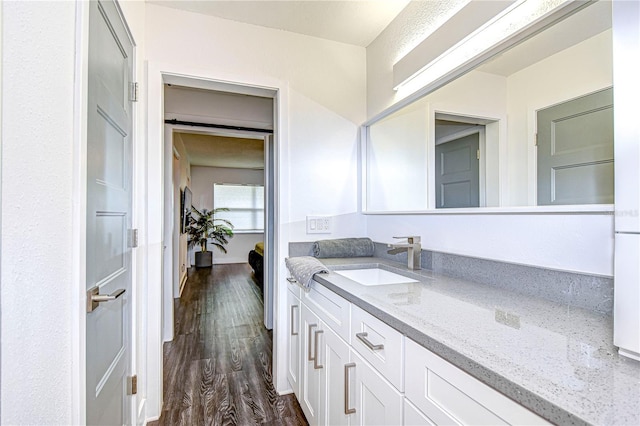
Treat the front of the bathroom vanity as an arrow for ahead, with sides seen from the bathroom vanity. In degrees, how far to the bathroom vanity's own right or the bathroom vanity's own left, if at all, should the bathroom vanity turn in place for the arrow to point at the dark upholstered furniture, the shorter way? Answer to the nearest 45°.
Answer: approximately 90° to the bathroom vanity's own right

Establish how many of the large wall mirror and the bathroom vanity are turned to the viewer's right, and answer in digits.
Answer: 0

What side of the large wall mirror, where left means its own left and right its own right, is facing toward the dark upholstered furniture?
right

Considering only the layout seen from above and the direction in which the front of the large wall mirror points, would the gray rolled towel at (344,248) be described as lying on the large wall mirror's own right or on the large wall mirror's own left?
on the large wall mirror's own right

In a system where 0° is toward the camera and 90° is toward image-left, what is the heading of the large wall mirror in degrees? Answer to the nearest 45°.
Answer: approximately 45°

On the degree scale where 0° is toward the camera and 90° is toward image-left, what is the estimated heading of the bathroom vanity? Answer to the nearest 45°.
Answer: approximately 45°

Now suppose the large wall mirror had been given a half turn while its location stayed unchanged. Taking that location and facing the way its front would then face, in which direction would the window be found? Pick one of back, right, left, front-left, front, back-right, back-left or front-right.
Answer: left

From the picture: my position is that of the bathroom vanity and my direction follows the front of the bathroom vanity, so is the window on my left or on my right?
on my right
